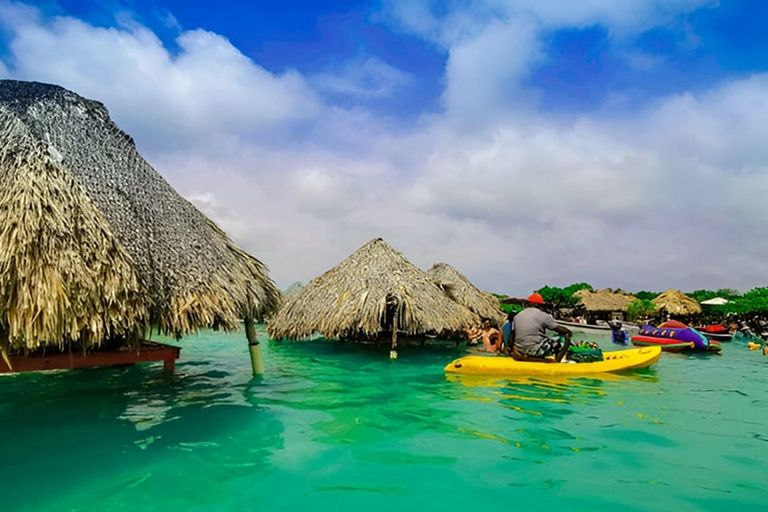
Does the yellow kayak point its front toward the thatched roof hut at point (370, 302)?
no

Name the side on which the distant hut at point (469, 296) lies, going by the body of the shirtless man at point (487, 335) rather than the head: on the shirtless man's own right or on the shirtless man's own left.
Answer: on the shirtless man's own right

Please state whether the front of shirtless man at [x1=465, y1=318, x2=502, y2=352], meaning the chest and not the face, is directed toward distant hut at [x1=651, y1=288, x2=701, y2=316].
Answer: no

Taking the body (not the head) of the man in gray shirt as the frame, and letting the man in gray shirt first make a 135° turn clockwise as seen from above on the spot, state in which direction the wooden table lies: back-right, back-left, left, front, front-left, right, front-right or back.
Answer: front-right

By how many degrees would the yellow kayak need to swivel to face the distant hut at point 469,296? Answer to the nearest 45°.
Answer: approximately 90° to its left

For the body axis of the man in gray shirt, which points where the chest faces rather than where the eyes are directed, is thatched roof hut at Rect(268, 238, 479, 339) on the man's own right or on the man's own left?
on the man's own left

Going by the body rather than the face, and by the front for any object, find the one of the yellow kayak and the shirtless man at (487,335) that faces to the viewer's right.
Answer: the yellow kayak

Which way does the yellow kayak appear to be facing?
to the viewer's right

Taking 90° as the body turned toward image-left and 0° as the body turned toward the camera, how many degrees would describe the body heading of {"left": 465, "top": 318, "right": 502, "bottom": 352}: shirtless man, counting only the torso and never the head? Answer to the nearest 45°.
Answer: approximately 45°

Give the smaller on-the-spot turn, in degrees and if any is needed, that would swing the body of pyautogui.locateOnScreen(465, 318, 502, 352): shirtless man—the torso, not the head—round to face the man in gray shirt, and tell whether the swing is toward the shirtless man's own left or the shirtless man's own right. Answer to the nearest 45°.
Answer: approximately 45° to the shirtless man's own left

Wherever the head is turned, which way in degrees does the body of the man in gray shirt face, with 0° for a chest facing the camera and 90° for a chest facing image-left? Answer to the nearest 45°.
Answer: approximately 225°

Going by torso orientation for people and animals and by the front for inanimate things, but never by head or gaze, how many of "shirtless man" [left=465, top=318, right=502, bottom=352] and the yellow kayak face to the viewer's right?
1

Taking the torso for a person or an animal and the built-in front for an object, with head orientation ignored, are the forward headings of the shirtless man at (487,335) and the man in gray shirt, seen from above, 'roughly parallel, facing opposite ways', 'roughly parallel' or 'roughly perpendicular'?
roughly parallel, facing opposite ways
